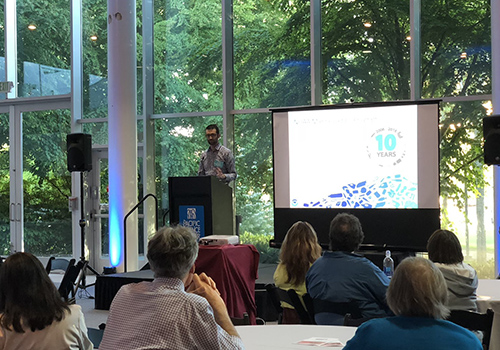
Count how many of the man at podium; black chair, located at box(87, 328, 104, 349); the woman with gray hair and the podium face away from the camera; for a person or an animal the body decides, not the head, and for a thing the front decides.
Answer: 2

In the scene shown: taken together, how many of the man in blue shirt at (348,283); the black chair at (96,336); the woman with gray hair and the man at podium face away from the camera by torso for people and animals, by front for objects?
3

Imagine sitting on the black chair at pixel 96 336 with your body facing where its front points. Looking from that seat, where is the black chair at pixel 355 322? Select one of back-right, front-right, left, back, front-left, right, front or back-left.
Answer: right

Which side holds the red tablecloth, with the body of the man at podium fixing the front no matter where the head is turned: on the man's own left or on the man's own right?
on the man's own left

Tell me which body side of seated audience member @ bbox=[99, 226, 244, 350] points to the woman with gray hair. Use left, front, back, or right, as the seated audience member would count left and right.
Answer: right

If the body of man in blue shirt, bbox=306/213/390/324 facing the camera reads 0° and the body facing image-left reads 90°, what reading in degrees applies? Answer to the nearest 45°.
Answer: approximately 180°

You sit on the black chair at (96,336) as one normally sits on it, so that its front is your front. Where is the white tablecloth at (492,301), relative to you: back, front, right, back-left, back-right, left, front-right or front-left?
right

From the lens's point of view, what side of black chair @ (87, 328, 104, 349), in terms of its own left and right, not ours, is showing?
back

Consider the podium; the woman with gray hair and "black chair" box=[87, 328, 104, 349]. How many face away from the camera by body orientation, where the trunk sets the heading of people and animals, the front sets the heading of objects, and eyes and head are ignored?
2

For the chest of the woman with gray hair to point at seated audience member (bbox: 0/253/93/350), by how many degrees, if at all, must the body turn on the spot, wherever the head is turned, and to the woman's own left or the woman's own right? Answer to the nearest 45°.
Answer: approximately 90° to the woman's own left

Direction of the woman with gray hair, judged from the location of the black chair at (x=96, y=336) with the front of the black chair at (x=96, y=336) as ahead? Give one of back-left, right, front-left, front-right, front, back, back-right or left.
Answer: back-right

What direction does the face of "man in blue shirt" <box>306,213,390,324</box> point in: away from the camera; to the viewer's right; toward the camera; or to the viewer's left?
away from the camera

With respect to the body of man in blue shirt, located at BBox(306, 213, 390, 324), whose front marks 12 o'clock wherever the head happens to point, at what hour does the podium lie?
The podium is roughly at 11 o'clock from the man in blue shirt.

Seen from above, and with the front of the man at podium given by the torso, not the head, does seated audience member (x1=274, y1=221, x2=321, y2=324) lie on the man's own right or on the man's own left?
on the man's own left

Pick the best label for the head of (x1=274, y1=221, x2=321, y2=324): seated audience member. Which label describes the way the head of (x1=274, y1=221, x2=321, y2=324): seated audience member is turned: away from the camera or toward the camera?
away from the camera

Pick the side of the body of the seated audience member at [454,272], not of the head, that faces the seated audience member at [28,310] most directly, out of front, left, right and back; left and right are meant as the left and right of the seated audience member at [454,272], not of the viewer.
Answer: left
